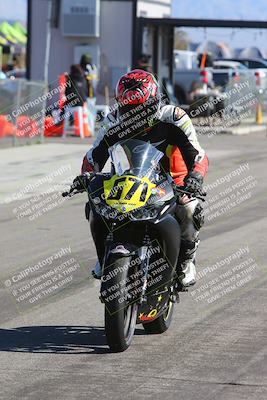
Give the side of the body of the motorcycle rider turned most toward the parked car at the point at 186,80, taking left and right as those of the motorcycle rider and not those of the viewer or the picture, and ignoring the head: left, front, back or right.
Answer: back

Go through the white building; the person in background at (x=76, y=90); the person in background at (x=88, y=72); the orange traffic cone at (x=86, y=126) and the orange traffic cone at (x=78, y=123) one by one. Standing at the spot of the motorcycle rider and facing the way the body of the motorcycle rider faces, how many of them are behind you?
5

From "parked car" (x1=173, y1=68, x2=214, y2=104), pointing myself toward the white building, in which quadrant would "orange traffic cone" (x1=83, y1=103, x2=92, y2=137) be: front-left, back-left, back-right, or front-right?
front-left

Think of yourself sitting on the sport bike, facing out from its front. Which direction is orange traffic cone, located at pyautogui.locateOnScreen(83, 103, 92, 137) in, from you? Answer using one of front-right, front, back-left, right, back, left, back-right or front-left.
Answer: back

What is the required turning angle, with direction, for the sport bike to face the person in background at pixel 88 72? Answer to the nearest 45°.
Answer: approximately 180°

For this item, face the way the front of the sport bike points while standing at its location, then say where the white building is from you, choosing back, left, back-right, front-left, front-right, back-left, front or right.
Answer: back

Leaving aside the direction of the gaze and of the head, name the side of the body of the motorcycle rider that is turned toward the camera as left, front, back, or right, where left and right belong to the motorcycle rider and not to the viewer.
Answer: front

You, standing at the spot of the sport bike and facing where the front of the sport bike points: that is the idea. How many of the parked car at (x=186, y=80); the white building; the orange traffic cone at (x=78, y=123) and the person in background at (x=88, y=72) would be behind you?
4
